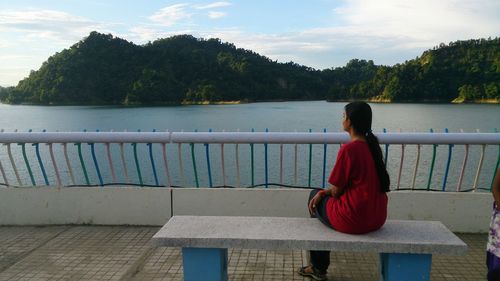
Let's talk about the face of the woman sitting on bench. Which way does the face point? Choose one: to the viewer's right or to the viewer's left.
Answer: to the viewer's left

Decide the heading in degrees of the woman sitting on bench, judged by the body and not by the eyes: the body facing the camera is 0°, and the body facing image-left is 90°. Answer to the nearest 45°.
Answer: approximately 135°
